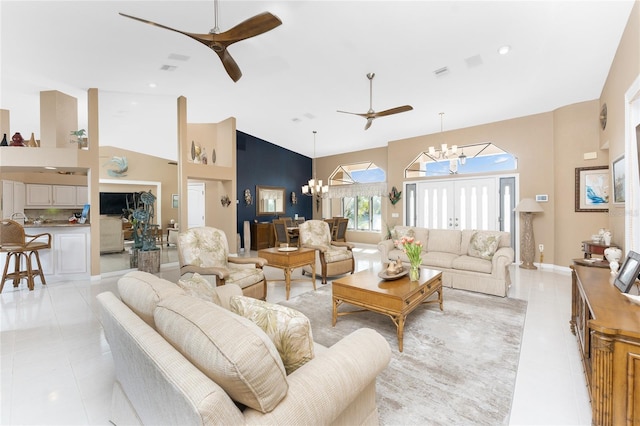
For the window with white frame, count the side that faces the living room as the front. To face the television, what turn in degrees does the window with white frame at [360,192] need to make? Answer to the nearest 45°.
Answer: approximately 90° to its right

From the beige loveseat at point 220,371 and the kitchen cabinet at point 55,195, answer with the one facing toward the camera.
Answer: the kitchen cabinet

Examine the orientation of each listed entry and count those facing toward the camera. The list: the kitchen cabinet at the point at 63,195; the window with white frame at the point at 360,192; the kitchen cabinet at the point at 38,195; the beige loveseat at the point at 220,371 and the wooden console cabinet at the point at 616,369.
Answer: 3

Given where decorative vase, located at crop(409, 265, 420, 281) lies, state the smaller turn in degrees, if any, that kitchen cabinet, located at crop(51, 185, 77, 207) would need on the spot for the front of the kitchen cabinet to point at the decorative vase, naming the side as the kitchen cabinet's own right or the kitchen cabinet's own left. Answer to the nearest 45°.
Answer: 0° — it already faces it

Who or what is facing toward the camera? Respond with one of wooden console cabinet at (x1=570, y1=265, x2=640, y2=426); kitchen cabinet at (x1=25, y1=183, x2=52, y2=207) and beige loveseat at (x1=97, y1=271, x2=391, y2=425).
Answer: the kitchen cabinet

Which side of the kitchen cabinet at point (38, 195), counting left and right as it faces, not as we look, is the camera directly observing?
front

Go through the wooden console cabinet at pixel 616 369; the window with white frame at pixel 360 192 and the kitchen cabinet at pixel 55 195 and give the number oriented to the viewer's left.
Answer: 1

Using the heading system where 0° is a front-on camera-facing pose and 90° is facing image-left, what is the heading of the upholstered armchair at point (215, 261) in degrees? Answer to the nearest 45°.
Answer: approximately 315°

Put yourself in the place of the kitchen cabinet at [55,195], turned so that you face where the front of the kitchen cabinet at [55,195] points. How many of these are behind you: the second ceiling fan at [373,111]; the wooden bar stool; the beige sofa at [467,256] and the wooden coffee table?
0

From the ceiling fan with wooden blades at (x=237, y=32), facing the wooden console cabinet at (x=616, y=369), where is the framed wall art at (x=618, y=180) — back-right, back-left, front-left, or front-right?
front-left

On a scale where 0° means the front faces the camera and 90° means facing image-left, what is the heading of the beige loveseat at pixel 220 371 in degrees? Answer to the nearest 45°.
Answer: approximately 225°

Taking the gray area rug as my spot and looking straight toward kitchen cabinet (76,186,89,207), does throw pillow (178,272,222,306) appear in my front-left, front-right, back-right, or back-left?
front-left

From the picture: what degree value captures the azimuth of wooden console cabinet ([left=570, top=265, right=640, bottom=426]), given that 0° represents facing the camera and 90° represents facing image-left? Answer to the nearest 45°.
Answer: approximately 90°

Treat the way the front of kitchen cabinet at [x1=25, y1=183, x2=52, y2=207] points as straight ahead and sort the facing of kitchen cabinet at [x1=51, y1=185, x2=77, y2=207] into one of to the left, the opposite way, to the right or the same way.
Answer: the same way

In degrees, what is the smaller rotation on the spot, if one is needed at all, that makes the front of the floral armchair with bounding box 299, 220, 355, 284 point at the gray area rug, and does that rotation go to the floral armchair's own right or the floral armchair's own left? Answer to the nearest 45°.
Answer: approximately 45° to the floral armchair's own right

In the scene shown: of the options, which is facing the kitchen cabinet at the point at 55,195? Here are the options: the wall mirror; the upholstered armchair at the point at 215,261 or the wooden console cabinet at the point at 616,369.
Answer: the wooden console cabinet

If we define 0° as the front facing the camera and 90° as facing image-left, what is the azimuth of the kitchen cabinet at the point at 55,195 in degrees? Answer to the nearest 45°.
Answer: approximately 0°

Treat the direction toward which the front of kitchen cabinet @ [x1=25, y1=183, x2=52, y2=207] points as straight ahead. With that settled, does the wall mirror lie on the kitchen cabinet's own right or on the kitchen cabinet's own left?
on the kitchen cabinet's own left

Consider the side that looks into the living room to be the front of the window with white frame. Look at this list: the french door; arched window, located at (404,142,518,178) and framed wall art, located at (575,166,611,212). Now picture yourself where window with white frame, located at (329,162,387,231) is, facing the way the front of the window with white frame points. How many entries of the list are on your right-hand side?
0

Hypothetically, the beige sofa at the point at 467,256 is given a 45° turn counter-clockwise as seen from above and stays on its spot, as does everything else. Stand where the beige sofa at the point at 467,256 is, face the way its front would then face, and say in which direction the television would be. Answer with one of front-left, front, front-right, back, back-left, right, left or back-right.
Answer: right

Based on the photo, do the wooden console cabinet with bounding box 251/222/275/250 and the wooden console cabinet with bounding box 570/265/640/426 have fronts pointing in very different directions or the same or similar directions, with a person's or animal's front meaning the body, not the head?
very different directions
